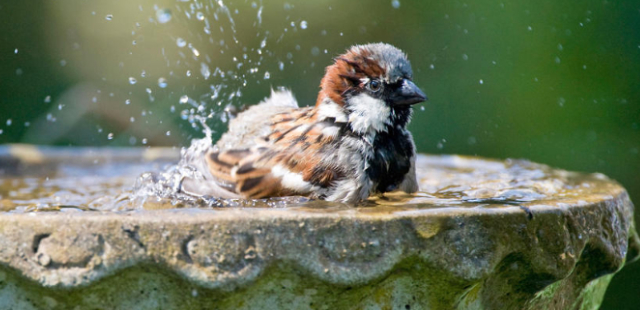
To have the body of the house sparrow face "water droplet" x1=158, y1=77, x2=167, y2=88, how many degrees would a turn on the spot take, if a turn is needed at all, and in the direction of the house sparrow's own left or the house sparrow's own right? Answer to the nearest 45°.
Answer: approximately 135° to the house sparrow's own right

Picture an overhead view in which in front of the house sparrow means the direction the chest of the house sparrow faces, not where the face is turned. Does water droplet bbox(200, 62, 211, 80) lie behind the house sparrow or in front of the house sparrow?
behind

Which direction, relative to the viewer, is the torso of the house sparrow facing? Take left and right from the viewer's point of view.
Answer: facing the viewer and to the right of the viewer
